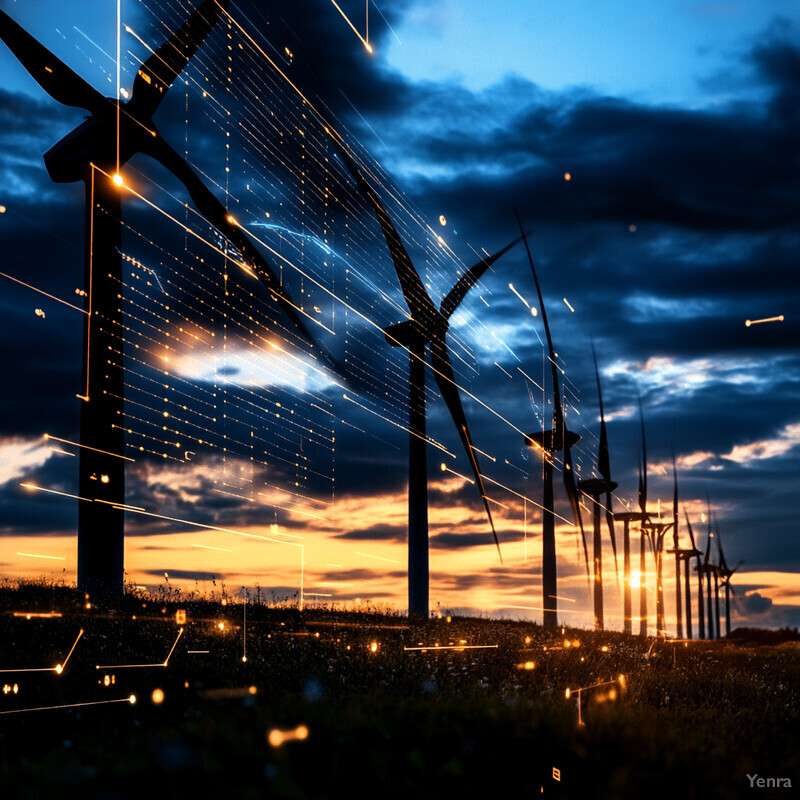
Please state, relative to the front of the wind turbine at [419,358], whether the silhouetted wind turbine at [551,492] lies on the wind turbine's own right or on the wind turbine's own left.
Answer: on the wind turbine's own left

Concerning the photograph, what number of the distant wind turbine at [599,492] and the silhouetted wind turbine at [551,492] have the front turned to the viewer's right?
2

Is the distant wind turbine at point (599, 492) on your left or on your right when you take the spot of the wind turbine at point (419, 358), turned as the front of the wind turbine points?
on your left

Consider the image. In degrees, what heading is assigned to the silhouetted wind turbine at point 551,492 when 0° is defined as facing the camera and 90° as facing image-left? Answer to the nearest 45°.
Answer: approximately 270°

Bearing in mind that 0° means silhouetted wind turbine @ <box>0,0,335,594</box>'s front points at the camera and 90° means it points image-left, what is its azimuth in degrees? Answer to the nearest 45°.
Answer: approximately 315°

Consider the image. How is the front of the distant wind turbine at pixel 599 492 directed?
to the viewer's right
